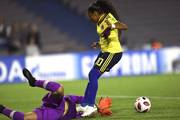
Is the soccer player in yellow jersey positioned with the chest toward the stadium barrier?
no
